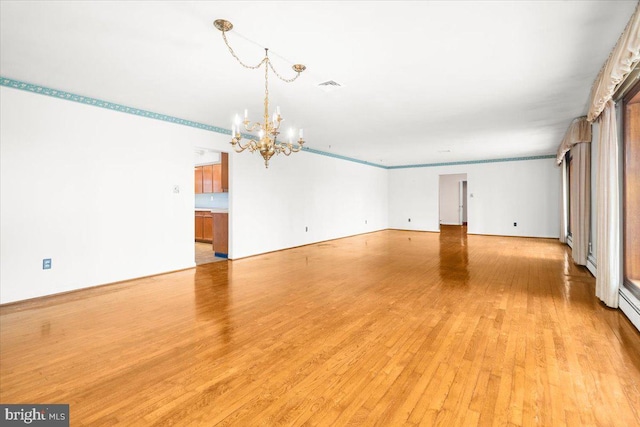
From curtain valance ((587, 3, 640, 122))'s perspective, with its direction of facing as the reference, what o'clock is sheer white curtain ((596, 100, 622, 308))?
The sheer white curtain is roughly at 3 o'clock from the curtain valance.

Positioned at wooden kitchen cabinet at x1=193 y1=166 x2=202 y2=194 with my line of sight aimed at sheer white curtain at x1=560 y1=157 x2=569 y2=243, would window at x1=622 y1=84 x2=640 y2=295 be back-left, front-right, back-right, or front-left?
front-right

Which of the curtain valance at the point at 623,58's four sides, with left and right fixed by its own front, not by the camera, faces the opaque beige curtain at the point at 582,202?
right

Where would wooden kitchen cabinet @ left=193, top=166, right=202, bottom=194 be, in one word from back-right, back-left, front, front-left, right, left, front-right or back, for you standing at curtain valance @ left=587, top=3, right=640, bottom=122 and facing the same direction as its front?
front

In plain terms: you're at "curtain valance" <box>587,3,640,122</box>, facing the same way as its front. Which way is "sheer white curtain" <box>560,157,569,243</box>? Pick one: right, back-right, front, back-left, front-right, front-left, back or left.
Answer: right

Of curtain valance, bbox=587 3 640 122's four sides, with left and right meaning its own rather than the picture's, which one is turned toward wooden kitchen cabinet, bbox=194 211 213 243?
front

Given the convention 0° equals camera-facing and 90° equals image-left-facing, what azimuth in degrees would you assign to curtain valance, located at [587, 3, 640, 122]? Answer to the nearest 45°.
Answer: approximately 90°
